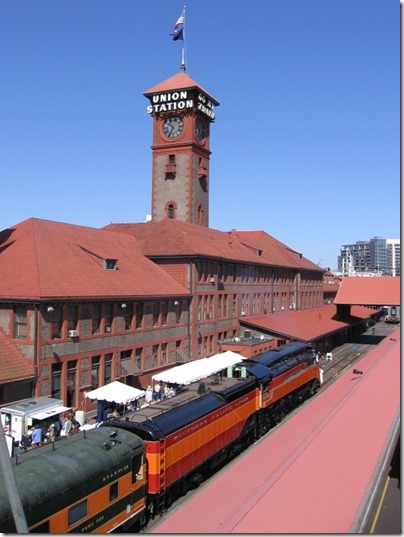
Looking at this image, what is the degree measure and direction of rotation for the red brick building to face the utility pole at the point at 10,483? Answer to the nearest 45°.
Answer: approximately 45° to its right

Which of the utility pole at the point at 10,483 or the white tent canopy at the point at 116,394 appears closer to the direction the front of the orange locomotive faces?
the white tent canopy

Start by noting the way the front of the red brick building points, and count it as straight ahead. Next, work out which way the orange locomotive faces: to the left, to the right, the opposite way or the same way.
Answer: to the left

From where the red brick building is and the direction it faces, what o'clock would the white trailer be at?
The white trailer is roughly at 2 o'clock from the red brick building.

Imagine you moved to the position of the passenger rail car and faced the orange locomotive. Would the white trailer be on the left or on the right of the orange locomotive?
left

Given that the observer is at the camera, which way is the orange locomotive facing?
facing away from the viewer and to the right of the viewer

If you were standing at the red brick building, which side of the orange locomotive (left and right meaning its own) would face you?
left

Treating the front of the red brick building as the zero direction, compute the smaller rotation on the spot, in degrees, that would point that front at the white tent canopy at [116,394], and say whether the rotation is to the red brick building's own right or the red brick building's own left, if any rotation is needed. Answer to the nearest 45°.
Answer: approximately 45° to the red brick building's own right

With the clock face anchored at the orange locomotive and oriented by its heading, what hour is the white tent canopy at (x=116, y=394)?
The white tent canopy is roughly at 9 o'clock from the orange locomotive.

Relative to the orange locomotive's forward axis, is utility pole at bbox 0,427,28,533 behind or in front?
behind

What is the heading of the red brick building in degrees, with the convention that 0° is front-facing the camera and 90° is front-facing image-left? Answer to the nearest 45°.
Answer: approximately 315°

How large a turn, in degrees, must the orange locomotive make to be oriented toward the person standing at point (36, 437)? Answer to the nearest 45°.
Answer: approximately 135° to its left
